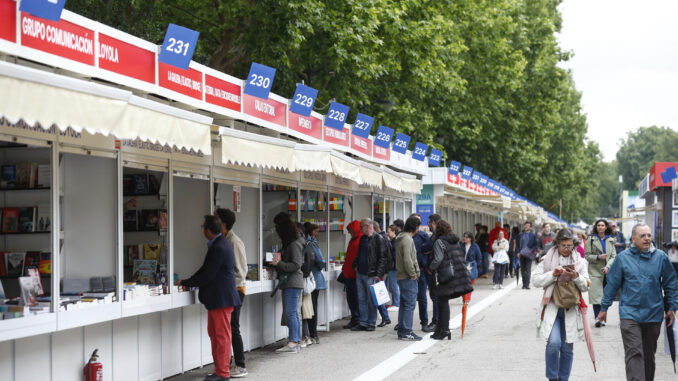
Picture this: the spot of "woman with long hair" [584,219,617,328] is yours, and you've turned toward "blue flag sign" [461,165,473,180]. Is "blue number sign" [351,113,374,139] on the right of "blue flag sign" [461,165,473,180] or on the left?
left

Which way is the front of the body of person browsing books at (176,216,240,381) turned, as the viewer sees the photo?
to the viewer's left

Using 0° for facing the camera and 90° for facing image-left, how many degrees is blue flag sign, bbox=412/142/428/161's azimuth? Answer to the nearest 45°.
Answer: approximately 0°

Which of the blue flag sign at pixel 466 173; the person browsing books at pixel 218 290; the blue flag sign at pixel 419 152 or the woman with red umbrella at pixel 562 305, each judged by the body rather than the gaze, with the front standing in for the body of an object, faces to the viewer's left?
the person browsing books

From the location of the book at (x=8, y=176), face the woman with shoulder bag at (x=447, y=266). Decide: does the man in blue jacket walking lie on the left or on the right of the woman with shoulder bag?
right

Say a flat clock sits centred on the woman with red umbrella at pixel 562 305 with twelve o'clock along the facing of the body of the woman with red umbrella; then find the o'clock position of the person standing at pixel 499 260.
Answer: The person standing is roughly at 6 o'clock from the woman with red umbrella.

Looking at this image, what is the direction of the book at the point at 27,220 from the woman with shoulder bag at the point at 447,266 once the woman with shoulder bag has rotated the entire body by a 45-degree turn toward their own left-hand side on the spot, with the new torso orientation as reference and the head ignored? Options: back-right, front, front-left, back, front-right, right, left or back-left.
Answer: front-left

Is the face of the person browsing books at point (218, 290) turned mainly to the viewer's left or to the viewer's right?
to the viewer's left
